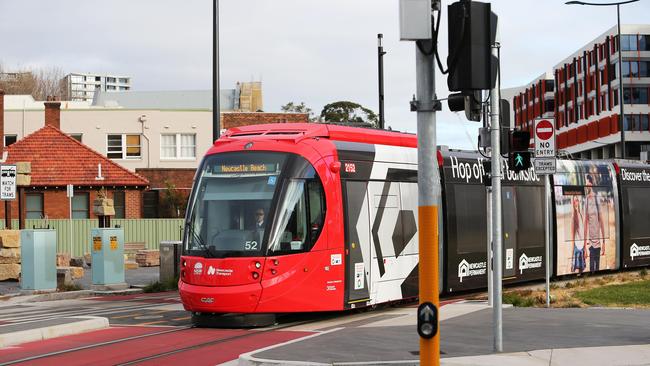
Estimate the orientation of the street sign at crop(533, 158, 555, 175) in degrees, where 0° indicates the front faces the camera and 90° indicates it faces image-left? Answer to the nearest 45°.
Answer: approximately 0°

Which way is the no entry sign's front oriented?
toward the camera

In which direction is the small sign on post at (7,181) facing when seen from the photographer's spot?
facing the viewer

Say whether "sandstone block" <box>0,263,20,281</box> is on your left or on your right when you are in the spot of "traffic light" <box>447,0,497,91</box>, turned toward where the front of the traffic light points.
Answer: on your left

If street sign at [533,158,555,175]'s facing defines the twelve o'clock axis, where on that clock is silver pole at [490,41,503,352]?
The silver pole is roughly at 12 o'clock from the street sign.

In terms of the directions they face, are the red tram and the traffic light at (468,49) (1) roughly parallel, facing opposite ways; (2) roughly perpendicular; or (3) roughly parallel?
roughly parallel, facing opposite ways

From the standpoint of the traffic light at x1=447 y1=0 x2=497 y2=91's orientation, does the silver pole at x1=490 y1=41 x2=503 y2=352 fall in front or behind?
in front

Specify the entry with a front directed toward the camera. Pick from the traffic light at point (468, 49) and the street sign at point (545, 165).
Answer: the street sign

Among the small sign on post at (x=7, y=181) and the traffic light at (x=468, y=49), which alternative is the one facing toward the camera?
the small sign on post

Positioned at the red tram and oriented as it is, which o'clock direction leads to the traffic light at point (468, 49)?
The traffic light is roughly at 10 o'clock from the red tram.

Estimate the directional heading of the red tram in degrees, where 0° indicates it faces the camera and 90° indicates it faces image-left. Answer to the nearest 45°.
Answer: approximately 45°

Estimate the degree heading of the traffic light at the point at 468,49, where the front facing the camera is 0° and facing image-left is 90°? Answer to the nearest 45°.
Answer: approximately 225°

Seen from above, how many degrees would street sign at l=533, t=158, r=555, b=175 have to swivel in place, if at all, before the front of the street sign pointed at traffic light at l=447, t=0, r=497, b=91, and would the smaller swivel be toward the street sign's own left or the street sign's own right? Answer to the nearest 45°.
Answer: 0° — it already faces it

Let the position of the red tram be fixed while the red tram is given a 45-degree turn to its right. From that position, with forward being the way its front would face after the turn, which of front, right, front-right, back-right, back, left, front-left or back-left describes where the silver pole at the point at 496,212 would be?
back-left

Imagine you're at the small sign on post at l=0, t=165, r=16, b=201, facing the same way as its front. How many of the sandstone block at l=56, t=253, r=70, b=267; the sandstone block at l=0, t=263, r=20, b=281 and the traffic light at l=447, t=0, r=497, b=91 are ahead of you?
1
